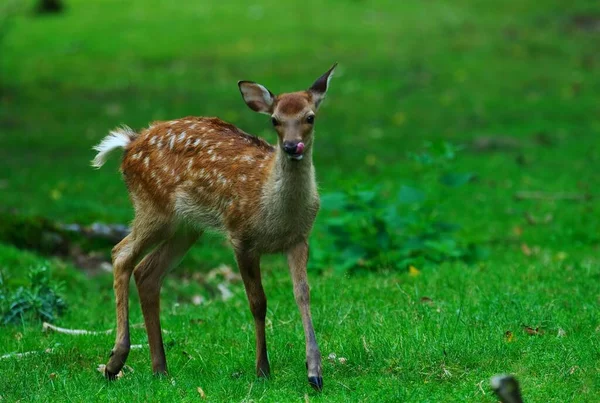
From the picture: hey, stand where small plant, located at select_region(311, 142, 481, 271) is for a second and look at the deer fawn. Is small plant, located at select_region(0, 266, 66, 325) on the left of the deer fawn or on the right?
right

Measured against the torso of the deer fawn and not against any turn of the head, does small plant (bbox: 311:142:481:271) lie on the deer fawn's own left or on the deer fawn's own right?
on the deer fawn's own left

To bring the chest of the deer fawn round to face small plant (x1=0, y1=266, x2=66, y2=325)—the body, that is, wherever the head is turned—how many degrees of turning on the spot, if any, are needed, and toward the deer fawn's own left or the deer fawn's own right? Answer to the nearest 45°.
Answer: approximately 180°

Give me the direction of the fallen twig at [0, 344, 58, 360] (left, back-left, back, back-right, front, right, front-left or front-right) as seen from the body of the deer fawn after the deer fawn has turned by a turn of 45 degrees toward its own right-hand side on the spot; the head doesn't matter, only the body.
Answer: right

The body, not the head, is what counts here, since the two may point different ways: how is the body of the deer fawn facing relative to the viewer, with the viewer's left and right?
facing the viewer and to the right of the viewer
